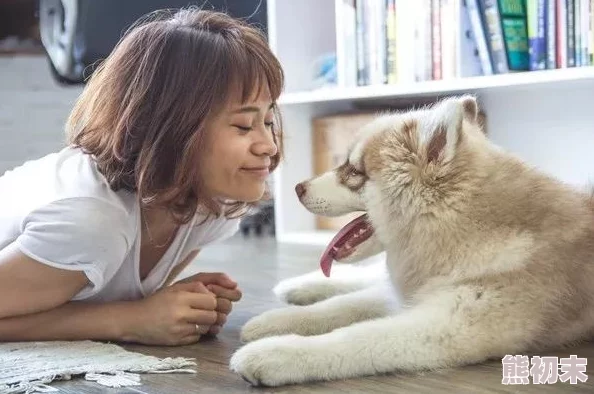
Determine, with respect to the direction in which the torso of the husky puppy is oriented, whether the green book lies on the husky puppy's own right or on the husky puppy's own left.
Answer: on the husky puppy's own right

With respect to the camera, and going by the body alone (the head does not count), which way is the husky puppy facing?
to the viewer's left

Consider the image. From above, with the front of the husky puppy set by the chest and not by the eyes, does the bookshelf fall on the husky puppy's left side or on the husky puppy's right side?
on the husky puppy's right side
